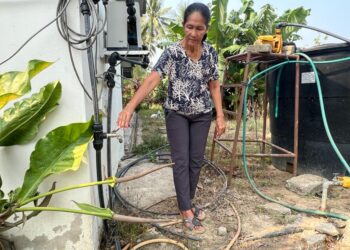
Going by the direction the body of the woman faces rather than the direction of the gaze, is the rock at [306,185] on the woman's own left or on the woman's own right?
on the woman's own left

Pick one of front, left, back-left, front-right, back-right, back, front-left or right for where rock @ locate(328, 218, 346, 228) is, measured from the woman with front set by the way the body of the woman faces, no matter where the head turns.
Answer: left

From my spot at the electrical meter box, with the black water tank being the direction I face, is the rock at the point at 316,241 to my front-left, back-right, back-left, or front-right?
front-right

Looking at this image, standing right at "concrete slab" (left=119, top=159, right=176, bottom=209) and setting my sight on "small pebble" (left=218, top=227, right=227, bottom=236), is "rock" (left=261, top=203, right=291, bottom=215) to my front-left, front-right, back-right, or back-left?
front-left

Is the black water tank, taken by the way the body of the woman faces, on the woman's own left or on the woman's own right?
on the woman's own left

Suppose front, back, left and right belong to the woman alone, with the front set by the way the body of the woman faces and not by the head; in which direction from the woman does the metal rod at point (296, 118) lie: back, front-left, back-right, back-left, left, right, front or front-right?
back-left

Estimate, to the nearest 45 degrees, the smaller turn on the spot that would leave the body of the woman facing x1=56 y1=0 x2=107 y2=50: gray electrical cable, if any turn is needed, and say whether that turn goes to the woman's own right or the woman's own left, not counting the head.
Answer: approximately 45° to the woman's own right

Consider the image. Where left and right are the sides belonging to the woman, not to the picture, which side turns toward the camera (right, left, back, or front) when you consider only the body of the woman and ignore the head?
front

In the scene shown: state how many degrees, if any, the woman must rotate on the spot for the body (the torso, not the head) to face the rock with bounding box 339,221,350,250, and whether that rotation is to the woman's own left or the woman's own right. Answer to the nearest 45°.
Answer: approximately 45° to the woman's own left
